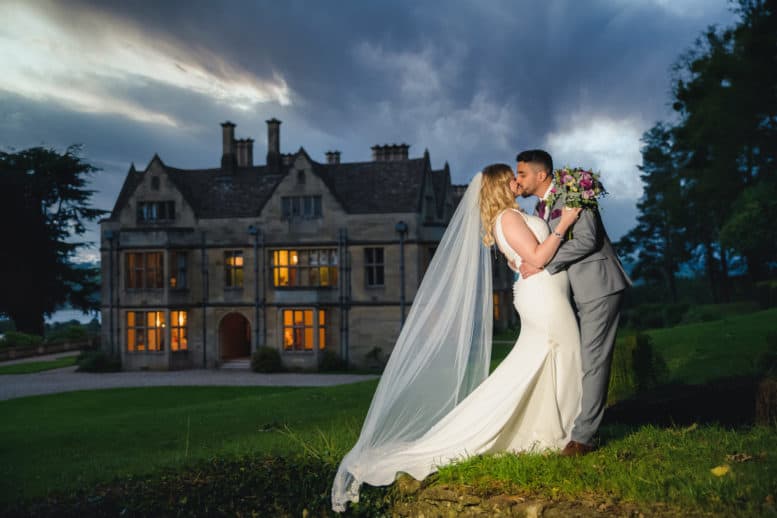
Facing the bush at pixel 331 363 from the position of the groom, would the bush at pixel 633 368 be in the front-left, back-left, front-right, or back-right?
front-right

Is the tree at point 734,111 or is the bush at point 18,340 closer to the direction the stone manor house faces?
the tree

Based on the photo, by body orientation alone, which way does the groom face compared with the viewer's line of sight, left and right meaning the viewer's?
facing to the left of the viewer

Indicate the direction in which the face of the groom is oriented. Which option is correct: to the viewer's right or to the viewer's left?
to the viewer's left

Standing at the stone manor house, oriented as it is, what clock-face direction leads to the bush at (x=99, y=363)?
The bush is roughly at 3 o'clock from the stone manor house.

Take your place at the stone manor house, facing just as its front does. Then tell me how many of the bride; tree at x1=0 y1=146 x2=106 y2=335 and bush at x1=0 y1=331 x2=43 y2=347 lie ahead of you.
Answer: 1

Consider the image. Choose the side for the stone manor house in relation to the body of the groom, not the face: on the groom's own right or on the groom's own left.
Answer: on the groom's own right

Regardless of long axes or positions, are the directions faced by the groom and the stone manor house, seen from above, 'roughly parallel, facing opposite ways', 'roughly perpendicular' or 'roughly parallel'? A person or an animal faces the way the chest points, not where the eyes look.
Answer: roughly perpendicular

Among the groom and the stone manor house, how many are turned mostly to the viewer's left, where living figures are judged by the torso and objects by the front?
1

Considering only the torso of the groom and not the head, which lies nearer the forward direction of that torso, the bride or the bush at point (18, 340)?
the bride

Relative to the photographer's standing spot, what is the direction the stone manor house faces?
facing the viewer

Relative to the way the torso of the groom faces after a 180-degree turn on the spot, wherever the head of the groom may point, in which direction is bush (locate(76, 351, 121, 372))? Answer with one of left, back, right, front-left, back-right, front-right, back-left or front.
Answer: back-left
